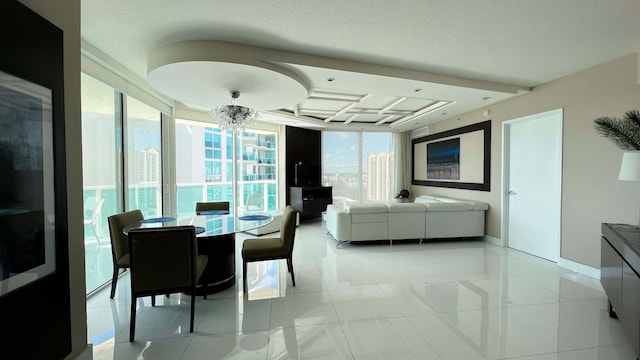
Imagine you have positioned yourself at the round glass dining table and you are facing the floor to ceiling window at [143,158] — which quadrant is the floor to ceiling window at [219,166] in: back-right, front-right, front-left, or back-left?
front-right

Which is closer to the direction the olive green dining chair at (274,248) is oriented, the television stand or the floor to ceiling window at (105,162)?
the floor to ceiling window

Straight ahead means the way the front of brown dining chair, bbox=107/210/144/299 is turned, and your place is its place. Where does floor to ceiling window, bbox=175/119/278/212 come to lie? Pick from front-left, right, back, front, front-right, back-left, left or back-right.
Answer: left

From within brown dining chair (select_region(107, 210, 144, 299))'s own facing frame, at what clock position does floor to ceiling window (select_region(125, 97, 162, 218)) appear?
The floor to ceiling window is roughly at 8 o'clock from the brown dining chair.

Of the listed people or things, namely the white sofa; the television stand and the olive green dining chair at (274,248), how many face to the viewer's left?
1

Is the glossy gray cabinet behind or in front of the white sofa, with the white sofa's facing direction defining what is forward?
behind

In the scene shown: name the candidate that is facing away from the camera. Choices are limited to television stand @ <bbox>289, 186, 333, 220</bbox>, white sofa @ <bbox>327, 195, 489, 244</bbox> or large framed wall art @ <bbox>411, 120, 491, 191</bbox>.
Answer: the white sofa

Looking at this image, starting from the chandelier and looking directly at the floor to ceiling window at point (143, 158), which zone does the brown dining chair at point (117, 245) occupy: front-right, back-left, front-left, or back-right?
front-left

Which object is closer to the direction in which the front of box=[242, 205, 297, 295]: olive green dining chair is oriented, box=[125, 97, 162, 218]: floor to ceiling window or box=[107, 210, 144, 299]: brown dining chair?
the brown dining chair

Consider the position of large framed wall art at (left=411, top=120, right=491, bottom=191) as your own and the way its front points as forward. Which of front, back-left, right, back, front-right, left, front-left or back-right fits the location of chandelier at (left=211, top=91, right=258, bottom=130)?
front

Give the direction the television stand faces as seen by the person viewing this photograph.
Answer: facing the viewer and to the right of the viewer

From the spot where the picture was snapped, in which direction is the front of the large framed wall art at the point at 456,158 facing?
facing the viewer and to the left of the viewer

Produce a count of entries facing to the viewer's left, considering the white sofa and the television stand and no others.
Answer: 0

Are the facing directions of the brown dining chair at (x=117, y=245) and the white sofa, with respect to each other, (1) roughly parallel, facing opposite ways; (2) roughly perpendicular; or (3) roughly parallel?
roughly perpendicular

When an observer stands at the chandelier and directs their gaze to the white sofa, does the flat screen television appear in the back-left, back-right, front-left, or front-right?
front-left

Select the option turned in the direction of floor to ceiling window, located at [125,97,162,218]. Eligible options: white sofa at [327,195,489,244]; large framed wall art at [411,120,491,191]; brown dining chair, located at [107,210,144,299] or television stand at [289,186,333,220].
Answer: the large framed wall art

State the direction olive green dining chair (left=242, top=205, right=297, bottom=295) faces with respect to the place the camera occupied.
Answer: facing to the left of the viewer

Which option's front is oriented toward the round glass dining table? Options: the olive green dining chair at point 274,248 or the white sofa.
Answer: the olive green dining chair

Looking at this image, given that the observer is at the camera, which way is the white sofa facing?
facing away from the viewer

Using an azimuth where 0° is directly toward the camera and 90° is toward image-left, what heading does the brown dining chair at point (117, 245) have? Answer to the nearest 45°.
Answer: approximately 315°
